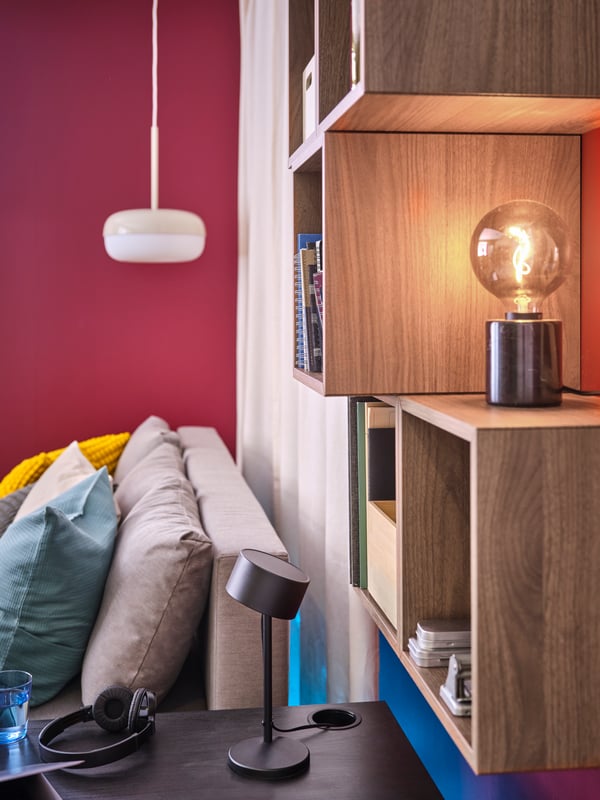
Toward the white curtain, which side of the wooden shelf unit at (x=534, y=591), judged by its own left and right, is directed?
right

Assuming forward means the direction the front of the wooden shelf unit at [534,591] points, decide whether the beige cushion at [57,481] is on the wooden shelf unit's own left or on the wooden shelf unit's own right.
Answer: on the wooden shelf unit's own right

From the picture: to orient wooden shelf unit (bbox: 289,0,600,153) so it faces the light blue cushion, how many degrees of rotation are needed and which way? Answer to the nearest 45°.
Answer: approximately 45° to its right

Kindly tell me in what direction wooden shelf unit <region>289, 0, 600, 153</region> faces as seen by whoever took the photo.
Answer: facing to the left of the viewer

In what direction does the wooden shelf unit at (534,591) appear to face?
to the viewer's left

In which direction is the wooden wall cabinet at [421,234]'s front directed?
to the viewer's left
